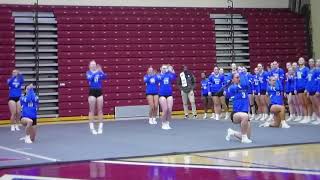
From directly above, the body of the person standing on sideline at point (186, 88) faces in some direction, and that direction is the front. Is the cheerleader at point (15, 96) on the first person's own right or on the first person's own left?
on the first person's own right

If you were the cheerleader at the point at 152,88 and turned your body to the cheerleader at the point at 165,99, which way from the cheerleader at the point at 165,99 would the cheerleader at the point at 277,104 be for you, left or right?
left

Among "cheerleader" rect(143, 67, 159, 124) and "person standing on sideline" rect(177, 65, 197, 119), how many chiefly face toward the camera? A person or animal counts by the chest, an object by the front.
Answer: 2

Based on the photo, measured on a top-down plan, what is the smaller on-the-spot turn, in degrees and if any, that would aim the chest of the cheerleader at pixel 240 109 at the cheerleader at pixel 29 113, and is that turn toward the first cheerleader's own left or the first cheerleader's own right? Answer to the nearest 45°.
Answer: approximately 135° to the first cheerleader's own right

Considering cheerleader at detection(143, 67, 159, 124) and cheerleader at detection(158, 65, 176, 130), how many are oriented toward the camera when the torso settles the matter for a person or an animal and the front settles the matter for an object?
2

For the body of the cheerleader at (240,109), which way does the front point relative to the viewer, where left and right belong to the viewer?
facing the viewer and to the right of the viewer
